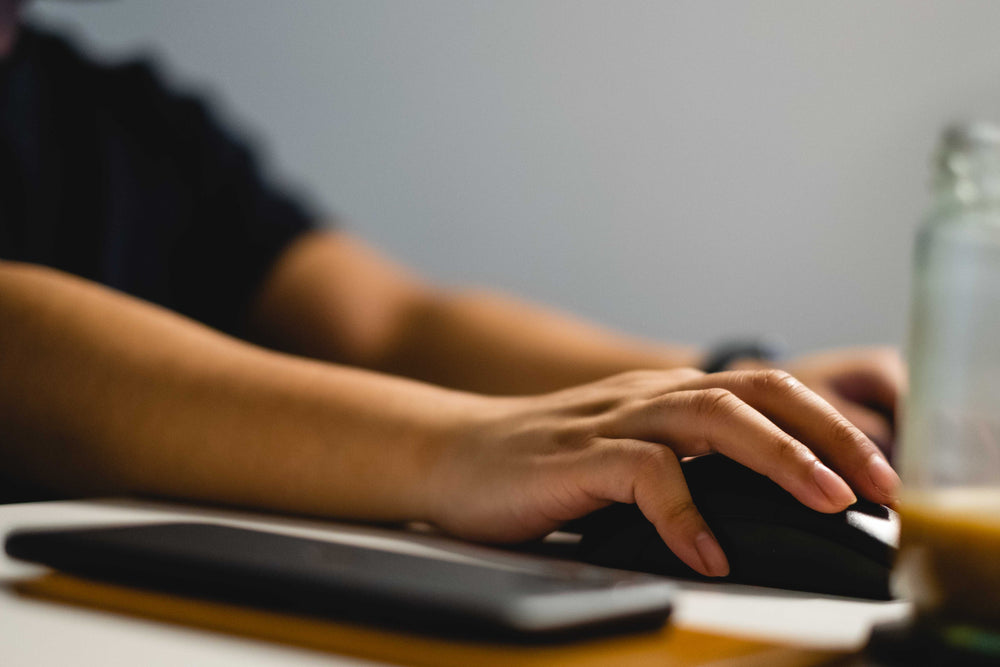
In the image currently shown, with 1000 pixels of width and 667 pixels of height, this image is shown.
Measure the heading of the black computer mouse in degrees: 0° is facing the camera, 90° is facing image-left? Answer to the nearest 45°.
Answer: approximately 270°
